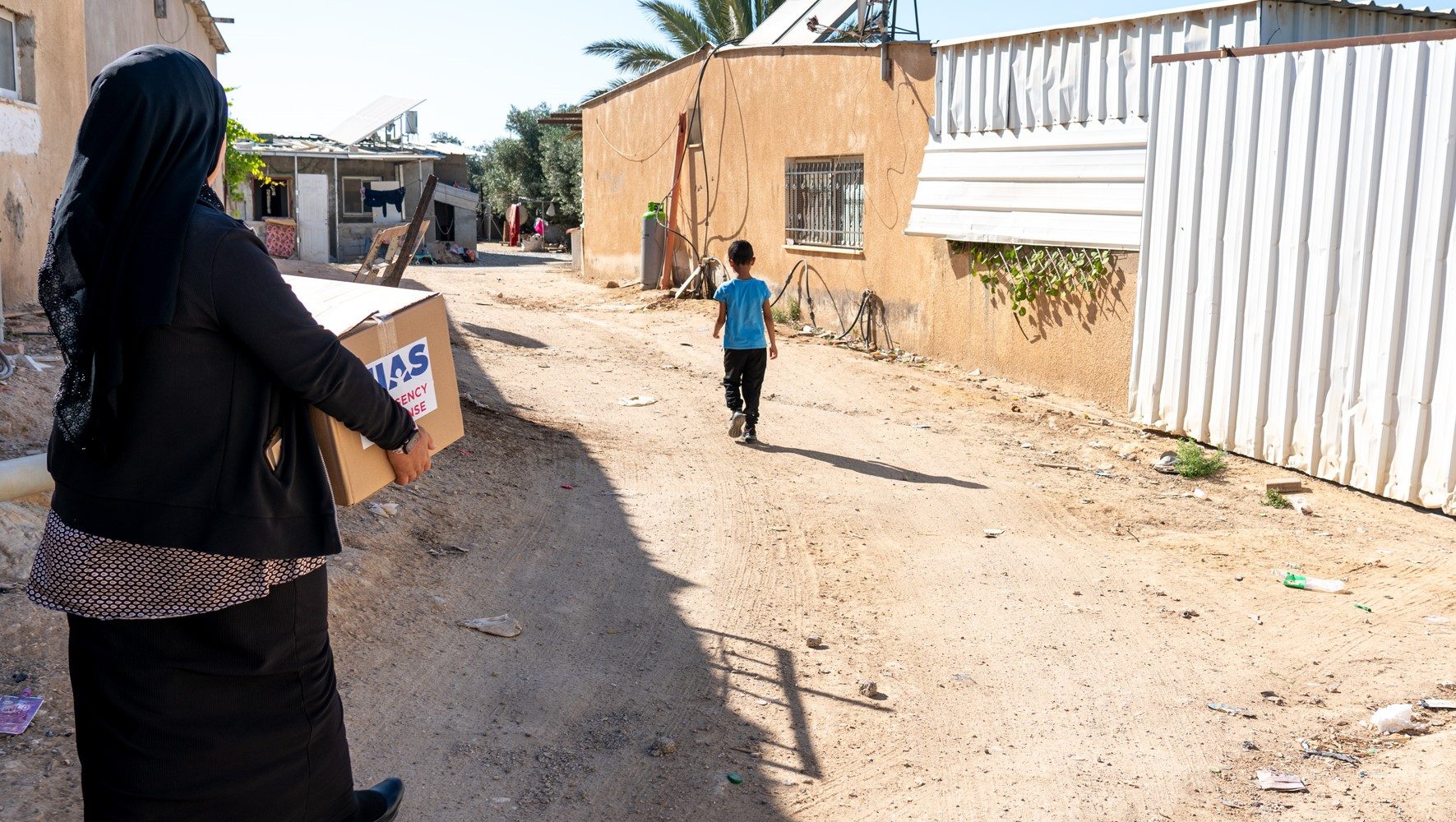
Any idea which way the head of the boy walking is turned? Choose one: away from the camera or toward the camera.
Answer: away from the camera

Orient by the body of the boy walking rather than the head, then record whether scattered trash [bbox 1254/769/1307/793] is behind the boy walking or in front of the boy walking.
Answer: behind

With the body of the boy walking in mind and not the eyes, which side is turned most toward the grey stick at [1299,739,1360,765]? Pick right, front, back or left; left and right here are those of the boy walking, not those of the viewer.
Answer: back

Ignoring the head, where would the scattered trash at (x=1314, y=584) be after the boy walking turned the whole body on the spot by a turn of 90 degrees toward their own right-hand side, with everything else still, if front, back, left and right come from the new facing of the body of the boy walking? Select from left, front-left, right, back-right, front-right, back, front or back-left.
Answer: front-right

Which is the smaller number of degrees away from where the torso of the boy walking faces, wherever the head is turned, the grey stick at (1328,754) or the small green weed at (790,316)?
the small green weed

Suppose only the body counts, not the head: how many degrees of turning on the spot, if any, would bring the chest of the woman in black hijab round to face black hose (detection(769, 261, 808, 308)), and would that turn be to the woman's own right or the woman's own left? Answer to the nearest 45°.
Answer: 0° — they already face it

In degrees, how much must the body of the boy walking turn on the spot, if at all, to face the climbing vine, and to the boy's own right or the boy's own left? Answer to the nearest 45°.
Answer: approximately 45° to the boy's own right

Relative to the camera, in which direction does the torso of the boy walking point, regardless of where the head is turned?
away from the camera

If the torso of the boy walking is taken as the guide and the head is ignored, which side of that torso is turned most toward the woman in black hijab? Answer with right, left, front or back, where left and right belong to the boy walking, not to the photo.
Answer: back

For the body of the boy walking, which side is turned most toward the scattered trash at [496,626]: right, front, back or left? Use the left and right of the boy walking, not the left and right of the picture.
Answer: back

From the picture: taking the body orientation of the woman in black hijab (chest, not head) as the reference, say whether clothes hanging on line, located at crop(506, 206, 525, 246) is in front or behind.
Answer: in front

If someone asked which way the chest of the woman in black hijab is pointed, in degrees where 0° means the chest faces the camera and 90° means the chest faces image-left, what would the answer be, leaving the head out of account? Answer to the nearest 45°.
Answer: approximately 225°

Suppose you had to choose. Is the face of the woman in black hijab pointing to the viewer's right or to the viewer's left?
to the viewer's right

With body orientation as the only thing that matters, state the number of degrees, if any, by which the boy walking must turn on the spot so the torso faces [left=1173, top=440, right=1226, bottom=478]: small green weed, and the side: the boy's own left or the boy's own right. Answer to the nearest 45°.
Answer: approximately 90° to the boy's own right

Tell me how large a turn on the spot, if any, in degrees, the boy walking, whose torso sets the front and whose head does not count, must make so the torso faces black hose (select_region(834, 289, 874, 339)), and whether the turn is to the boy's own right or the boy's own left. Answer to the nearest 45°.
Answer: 0° — they already face it
